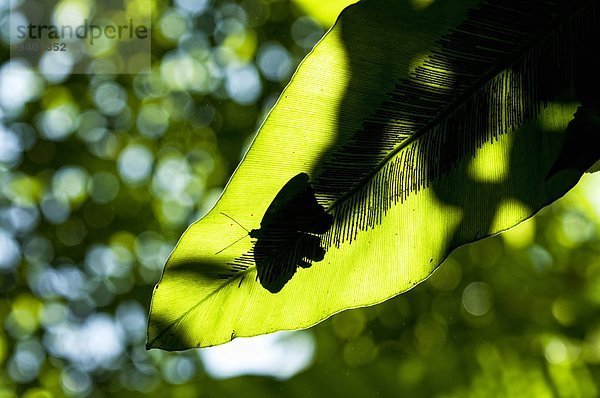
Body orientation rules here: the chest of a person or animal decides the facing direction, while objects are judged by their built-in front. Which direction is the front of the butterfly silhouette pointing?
to the viewer's left
